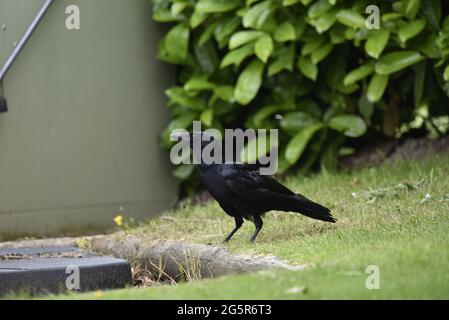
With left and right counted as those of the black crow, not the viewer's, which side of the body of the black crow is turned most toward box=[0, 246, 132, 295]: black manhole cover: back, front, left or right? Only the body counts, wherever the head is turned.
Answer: front

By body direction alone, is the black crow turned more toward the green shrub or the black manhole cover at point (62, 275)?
the black manhole cover

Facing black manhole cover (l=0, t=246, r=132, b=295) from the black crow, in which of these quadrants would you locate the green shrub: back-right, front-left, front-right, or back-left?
back-right

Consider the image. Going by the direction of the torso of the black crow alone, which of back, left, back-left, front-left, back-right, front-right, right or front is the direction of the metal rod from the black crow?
front-right

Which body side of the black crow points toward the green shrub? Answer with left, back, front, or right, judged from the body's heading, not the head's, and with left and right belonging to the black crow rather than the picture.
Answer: right

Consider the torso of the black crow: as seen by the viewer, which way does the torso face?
to the viewer's left
